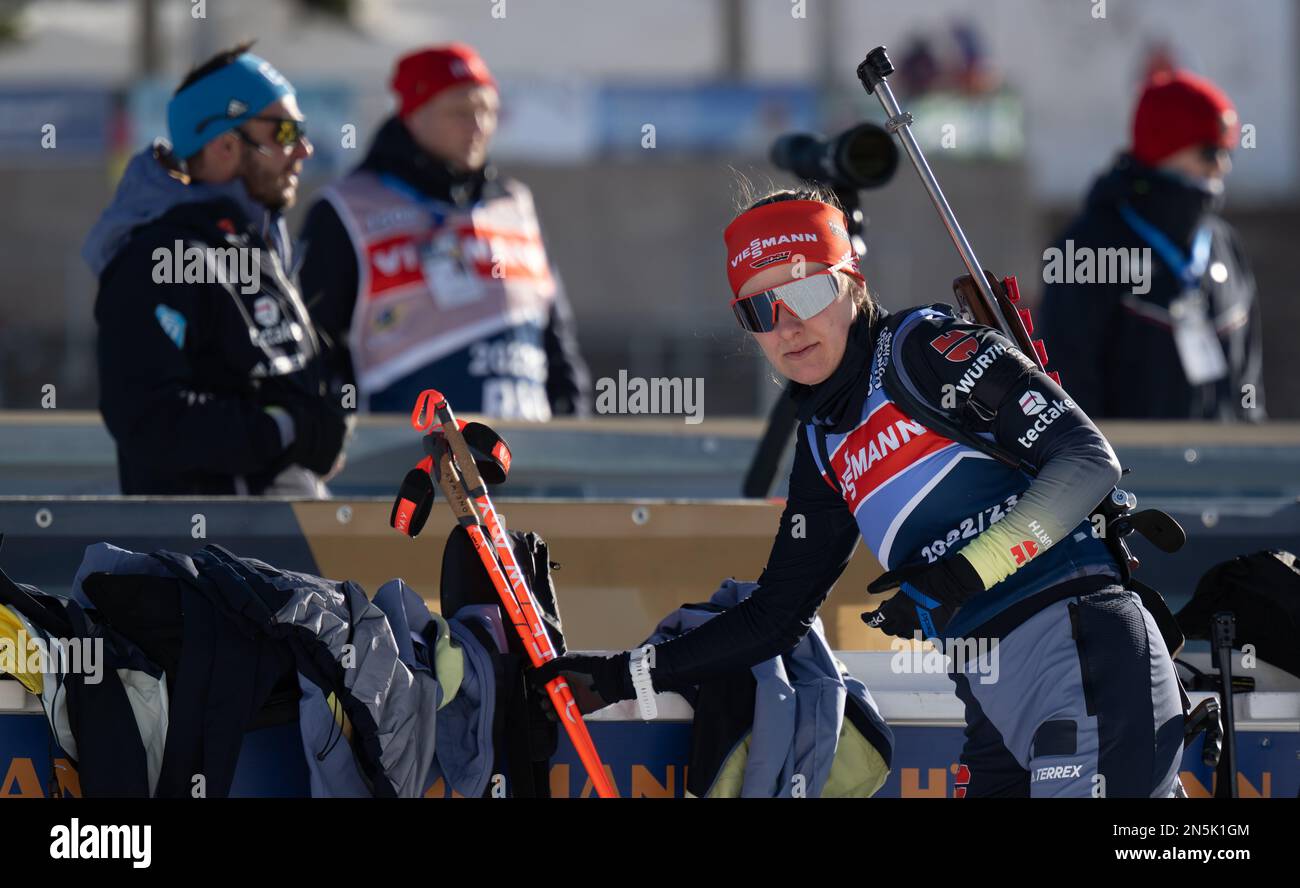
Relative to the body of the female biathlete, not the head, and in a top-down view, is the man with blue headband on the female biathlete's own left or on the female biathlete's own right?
on the female biathlete's own right

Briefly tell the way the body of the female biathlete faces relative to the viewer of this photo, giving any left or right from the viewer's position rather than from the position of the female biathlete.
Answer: facing the viewer and to the left of the viewer

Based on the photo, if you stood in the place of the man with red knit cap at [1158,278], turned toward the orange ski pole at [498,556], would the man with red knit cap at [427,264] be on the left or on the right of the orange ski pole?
right

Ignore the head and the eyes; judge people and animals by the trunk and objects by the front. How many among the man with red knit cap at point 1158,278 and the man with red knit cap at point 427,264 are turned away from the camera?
0

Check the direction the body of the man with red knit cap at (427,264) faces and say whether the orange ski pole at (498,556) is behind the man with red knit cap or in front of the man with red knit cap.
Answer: in front

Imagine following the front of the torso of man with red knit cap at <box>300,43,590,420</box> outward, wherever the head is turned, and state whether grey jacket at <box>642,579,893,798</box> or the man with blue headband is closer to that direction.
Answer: the grey jacket

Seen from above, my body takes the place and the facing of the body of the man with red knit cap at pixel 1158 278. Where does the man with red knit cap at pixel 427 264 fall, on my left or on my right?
on my right

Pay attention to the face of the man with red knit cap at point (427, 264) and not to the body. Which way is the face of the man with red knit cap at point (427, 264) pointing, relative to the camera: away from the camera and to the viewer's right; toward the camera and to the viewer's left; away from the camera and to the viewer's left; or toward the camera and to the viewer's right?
toward the camera and to the viewer's right

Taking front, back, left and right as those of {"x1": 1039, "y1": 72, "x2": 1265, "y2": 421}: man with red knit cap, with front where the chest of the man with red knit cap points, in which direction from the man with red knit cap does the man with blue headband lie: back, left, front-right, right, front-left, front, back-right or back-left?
right

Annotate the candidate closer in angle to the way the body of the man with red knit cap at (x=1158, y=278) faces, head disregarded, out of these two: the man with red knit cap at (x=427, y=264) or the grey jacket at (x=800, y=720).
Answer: the grey jacket

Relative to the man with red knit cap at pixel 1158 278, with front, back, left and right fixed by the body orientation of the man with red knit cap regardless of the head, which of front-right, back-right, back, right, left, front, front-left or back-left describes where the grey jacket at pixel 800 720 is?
front-right

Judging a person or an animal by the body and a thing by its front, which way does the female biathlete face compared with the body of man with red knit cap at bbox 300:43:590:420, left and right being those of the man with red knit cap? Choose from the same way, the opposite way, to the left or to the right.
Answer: to the right
